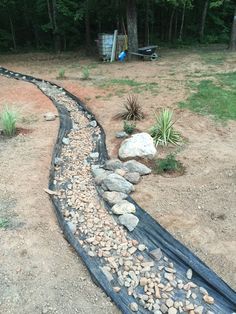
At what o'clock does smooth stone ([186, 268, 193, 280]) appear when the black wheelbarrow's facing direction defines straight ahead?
The smooth stone is roughly at 3 o'clock from the black wheelbarrow.

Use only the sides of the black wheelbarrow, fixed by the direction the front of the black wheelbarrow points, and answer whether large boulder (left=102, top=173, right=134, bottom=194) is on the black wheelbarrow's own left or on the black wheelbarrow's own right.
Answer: on the black wheelbarrow's own right

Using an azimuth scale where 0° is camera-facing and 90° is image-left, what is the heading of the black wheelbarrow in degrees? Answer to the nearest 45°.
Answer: approximately 270°

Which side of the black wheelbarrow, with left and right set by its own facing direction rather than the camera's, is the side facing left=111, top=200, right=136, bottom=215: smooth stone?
right

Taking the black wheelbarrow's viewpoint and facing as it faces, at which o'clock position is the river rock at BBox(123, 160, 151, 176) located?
The river rock is roughly at 3 o'clock from the black wheelbarrow.

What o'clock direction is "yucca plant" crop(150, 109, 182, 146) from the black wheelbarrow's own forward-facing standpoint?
The yucca plant is roughly at 3 o'clock from the black wheelbarrow.

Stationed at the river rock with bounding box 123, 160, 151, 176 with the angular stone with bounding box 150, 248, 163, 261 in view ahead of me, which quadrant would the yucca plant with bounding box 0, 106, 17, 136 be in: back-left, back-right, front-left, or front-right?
back-right

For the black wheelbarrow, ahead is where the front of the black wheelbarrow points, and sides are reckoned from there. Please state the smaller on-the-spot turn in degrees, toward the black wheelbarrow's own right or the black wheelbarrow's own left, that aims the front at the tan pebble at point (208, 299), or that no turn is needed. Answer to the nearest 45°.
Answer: approximately 90° to the black wheelbarrow's own right

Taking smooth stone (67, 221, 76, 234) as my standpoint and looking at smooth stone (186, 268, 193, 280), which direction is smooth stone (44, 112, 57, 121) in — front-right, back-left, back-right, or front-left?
back-left

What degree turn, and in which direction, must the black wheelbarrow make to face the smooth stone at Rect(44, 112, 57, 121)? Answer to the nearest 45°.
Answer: approximately 90° to its right
